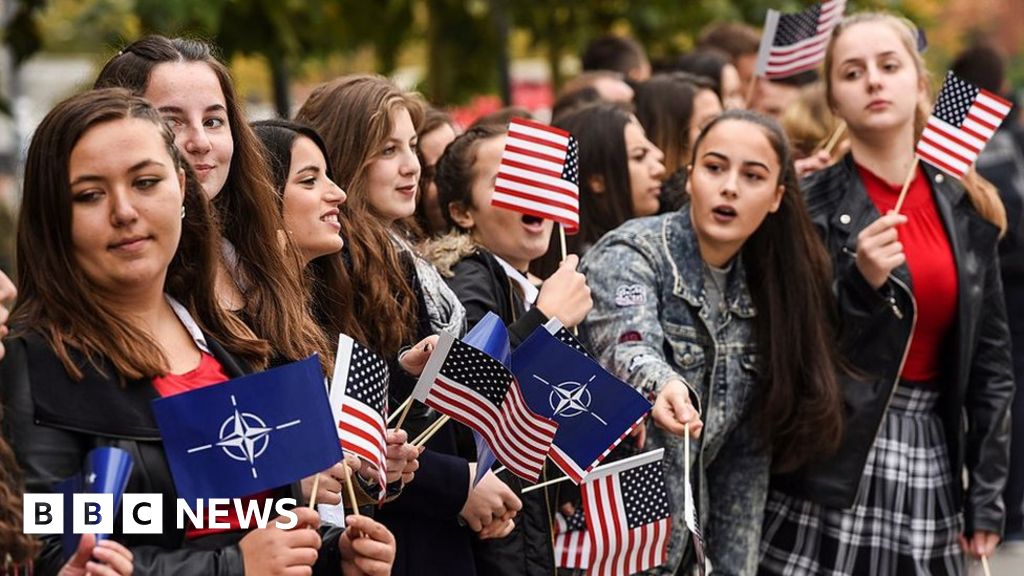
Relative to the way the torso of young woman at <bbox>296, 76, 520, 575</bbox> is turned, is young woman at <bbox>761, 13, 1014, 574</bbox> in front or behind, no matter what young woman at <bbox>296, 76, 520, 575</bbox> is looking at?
in front

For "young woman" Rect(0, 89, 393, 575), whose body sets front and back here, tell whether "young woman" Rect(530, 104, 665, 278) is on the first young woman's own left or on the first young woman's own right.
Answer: on the first young woman's own left

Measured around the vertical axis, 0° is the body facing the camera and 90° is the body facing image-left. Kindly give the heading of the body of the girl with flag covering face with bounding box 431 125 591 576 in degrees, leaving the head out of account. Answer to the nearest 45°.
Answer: approximately 315°

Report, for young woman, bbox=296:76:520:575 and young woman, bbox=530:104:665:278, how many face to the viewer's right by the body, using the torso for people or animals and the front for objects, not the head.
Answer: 2

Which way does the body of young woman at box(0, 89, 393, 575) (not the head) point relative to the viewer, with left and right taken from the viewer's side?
facing the viewer and to the right of the viewer

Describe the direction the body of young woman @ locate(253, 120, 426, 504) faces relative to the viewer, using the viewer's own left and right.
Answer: facing to the right of the viewer

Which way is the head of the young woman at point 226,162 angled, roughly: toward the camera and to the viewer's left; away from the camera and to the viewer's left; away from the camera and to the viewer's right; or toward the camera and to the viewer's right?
toward the camera and to the viewer's right

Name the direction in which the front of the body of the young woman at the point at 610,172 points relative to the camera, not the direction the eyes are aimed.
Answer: to the viewer's right

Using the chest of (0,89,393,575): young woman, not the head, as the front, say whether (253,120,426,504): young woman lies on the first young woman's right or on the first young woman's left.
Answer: on the first young woman's left

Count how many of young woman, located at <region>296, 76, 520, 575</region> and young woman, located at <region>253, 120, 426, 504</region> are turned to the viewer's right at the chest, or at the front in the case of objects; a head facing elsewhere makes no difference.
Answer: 2

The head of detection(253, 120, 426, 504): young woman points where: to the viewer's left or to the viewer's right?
to the viewer's right

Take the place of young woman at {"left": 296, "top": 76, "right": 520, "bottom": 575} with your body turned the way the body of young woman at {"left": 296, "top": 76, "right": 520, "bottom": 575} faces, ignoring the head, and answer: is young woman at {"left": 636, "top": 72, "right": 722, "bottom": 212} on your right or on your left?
on your left

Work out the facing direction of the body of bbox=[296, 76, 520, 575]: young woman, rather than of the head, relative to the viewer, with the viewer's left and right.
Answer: facing to the right of the viewer
